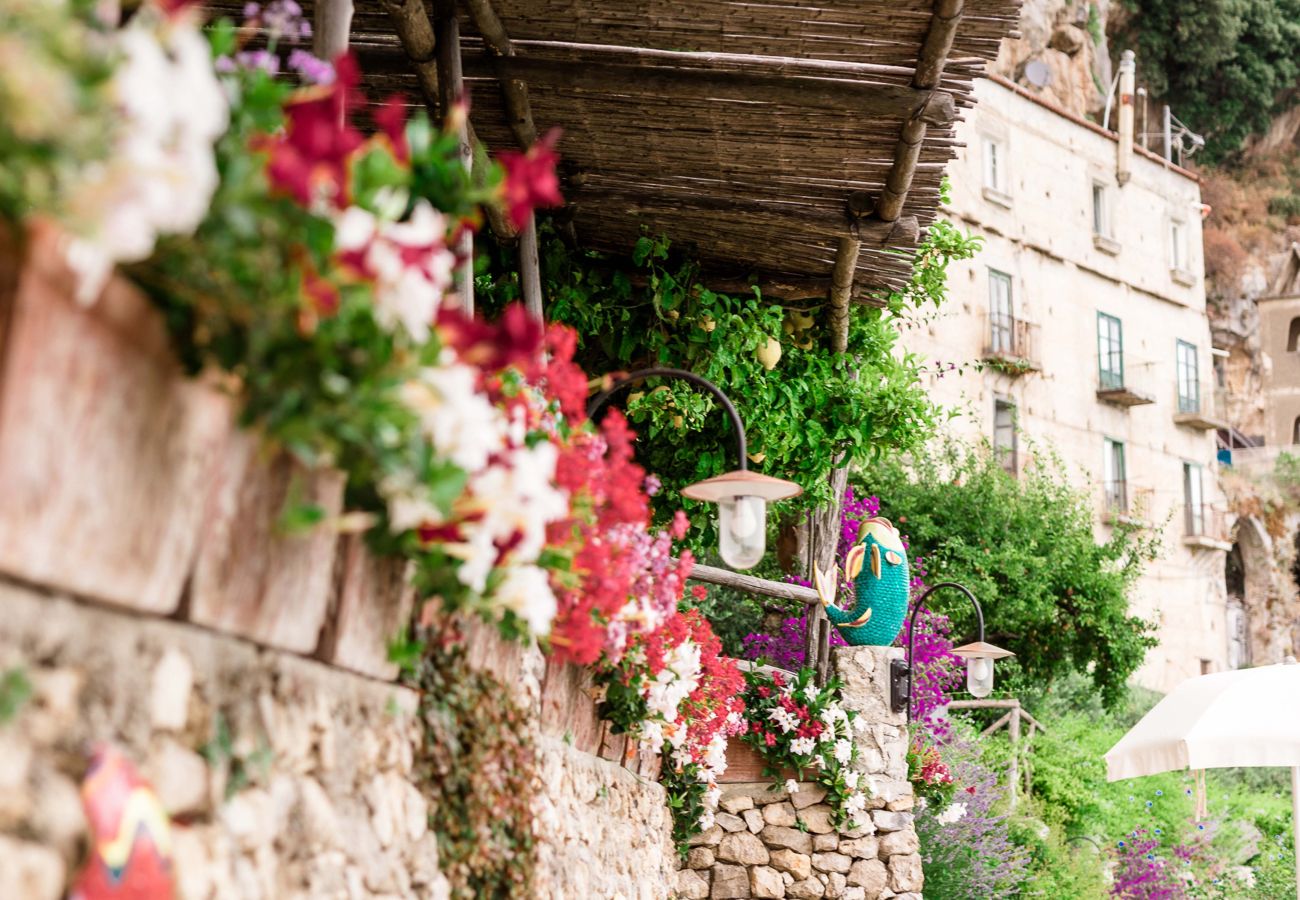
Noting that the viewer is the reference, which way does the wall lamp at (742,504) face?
facing to the right of the viewer

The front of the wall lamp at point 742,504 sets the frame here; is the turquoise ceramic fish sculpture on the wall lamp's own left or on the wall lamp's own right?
on the wall lamp's own left

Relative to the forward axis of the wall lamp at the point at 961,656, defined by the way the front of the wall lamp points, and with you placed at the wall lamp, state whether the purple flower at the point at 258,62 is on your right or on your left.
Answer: on your right

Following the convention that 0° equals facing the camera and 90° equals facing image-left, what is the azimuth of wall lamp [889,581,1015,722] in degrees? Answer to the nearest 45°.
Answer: approximately 270°

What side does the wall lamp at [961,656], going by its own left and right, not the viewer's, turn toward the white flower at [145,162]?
right

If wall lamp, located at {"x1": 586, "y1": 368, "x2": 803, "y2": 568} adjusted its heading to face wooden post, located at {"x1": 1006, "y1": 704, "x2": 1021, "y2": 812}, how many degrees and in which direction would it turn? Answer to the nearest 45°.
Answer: approximately 90° to its left

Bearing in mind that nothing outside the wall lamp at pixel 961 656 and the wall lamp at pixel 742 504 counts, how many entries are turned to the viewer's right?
2

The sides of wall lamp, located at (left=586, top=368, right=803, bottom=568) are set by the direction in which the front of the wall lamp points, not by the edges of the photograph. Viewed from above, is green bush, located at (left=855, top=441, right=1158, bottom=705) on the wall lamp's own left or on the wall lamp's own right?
on the wall lamp's own left
